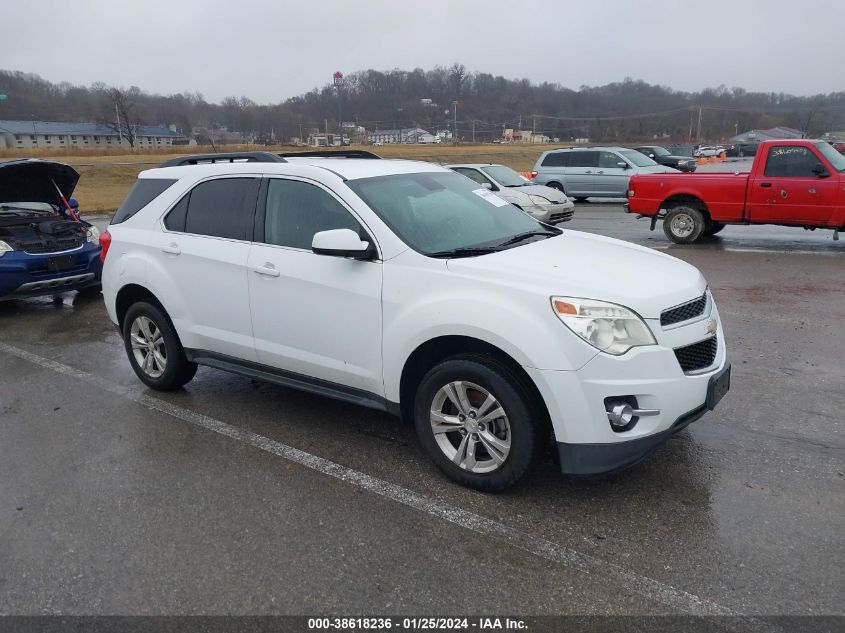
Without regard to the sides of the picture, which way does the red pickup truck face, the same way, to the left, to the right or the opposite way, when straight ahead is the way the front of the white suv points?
the same way

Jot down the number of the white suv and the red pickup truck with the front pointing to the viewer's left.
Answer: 0

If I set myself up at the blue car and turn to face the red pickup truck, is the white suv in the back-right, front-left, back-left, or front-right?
front-right

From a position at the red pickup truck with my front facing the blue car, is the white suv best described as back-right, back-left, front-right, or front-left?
front-left

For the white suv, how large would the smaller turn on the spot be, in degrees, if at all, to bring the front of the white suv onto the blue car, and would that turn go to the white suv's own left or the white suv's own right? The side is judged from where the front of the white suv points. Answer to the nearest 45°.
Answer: approximately 180°

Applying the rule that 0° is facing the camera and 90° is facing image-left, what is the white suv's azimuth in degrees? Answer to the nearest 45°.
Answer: approximately 315°

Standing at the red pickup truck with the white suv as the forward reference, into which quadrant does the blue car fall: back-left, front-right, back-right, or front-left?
front-right

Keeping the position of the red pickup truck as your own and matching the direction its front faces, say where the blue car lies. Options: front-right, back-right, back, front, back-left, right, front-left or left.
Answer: back-right

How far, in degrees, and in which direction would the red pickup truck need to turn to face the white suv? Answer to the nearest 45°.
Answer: approximately 90° to its right

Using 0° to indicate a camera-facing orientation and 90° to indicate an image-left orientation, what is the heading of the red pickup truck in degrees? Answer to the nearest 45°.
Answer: approximately 270°

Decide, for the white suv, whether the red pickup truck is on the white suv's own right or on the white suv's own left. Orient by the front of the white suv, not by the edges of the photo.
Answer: on the white suv's own left
